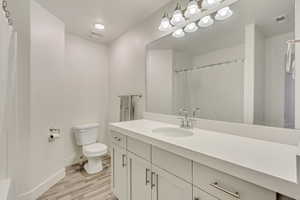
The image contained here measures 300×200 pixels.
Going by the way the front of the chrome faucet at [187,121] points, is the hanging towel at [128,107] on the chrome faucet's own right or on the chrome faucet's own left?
on the chrome faucet's own right

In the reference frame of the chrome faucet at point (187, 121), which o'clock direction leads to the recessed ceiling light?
The recessed ceiling light is roughly at 2 o'clock from the chrome faucet.

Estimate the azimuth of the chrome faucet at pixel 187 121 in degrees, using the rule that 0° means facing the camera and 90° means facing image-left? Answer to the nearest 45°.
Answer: approximately 45°

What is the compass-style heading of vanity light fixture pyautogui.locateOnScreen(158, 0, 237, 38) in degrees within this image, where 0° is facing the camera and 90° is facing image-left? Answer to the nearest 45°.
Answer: approximately 45°

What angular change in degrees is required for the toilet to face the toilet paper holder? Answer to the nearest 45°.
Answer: approximately 90° to its right

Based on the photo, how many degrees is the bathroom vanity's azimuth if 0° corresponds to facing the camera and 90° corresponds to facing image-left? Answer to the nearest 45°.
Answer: approximately 45°

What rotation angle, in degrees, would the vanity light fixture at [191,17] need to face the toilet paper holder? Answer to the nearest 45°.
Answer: approximately 45° to its right

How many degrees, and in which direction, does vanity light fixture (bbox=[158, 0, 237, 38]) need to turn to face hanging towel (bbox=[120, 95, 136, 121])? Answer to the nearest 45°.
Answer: approximately 90° to its right

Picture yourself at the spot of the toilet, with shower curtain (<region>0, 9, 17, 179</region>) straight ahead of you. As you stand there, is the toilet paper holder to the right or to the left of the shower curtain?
right

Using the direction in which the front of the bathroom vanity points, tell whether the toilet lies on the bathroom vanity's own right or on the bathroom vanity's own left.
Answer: on the bathroom vanity's own right
